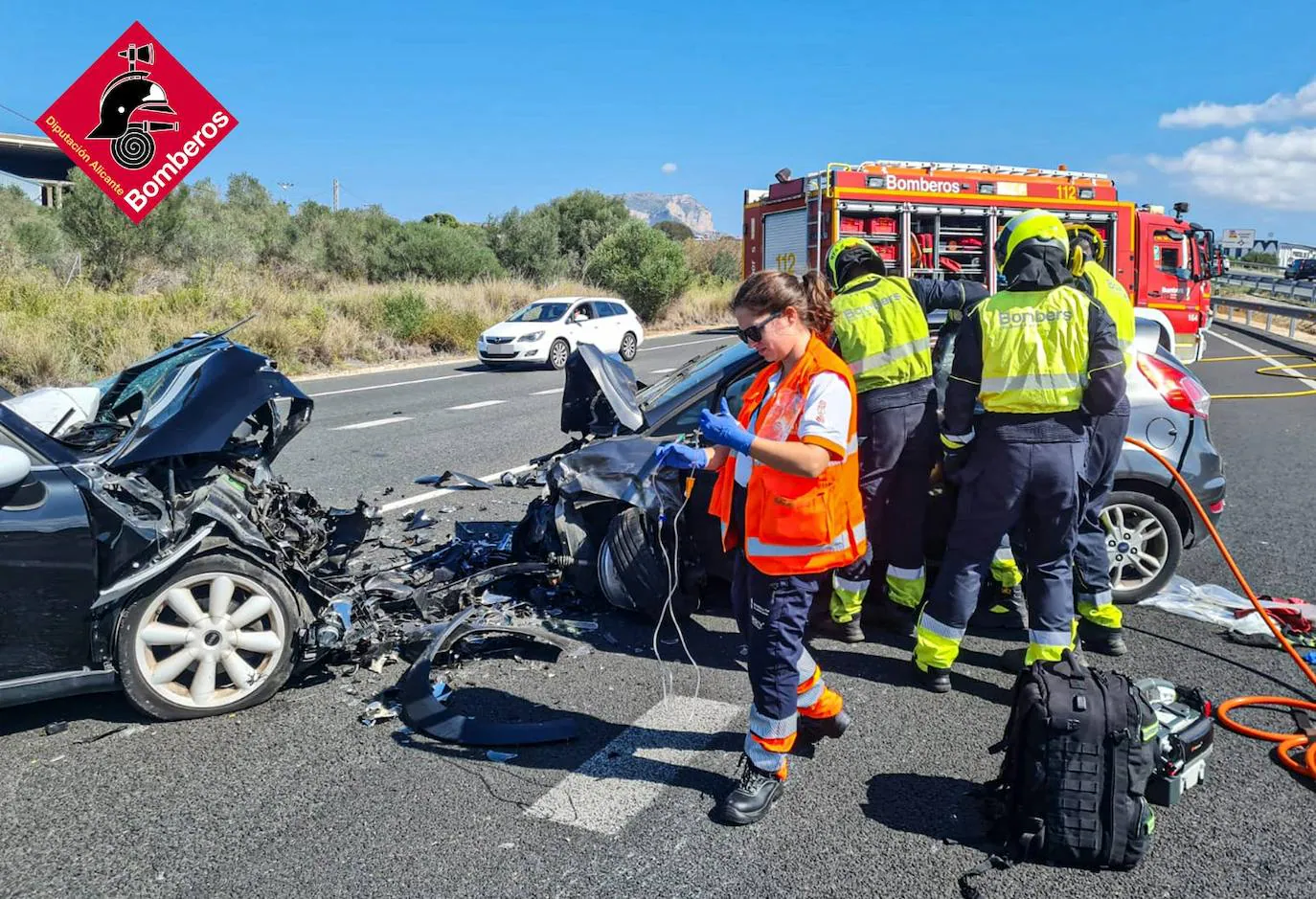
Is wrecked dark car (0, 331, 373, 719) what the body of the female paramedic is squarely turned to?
no

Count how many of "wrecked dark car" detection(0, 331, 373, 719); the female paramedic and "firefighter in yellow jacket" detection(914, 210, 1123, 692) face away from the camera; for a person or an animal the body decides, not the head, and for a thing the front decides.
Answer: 1

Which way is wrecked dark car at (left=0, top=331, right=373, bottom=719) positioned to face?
to the viewer's right

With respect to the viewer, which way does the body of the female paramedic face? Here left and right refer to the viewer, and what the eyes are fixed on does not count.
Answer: facing the viewer and to the left of the viewer

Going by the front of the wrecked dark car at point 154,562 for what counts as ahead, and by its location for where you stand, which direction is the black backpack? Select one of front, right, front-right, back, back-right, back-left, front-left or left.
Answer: front-right

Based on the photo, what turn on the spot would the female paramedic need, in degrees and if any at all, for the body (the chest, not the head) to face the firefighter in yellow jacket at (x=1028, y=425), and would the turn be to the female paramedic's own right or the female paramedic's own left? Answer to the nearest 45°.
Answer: approximately 180°

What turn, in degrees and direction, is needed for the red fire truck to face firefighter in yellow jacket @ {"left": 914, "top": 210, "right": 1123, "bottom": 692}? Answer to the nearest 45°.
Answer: approximately 135° to its right

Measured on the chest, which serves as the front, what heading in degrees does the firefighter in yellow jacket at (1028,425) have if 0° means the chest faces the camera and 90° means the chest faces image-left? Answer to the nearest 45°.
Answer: approximately 180°

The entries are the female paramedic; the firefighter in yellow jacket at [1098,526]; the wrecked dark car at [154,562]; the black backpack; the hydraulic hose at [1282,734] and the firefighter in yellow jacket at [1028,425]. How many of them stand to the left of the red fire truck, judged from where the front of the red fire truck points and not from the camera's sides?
0

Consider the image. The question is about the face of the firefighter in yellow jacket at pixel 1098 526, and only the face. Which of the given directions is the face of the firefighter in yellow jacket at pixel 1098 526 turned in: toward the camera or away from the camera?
away from the camera

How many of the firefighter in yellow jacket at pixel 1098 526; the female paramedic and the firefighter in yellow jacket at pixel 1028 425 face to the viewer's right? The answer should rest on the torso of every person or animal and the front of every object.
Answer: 0

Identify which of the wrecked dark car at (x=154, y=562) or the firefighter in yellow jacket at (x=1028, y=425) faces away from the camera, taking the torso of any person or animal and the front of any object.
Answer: the firefighter in yellow jacket

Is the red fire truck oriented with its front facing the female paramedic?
no

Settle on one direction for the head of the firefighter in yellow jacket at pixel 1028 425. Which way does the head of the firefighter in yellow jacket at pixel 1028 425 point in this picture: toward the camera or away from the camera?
away from the camera

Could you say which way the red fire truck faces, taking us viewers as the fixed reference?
facing away from the viewer and to the right of the viewer

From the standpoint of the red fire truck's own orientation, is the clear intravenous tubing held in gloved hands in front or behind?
behind

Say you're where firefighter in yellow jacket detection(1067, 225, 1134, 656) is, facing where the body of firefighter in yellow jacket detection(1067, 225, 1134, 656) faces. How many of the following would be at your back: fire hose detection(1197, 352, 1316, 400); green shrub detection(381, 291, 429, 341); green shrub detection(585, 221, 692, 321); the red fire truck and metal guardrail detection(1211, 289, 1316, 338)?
0

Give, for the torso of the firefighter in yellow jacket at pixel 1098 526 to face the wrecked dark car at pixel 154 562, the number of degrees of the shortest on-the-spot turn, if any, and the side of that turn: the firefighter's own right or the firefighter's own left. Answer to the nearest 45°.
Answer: approximately 90° to the firefighter's own left
